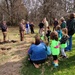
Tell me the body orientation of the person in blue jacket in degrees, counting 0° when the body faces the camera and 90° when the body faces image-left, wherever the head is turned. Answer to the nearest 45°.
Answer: approximately 180°
